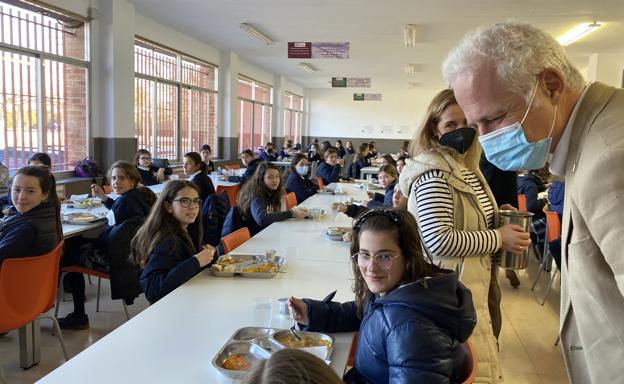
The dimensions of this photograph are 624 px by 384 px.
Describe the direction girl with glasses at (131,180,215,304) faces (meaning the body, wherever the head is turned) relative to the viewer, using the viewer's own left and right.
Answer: facing to the right of the viewer

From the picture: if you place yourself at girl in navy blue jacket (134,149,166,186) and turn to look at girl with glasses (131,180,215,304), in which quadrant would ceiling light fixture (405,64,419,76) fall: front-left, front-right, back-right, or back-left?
back-left

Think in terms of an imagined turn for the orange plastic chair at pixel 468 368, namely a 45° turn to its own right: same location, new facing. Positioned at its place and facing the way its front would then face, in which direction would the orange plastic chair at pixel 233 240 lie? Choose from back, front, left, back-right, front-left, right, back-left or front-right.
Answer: front

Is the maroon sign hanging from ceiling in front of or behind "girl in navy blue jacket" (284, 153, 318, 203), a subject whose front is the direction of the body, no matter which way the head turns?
behind

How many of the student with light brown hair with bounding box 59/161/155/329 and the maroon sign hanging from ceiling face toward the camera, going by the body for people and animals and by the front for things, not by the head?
1

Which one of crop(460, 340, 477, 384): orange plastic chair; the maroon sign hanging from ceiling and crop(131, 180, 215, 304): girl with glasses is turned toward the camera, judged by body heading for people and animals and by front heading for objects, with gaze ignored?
the maroon sign hanging from ceiling

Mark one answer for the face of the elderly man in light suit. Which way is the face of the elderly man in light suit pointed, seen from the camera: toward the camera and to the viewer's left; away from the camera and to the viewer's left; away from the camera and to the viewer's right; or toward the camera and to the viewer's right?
toward the camera and to the viewer's left

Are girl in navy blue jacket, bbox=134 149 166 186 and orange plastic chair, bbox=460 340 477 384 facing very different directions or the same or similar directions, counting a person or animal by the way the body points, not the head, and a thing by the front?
very different directions

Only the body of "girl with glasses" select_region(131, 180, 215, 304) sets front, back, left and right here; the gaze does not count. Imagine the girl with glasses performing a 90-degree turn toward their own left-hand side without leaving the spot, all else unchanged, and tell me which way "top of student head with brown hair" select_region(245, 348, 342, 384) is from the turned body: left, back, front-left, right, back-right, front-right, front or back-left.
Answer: back

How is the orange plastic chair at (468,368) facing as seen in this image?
to the viewer's left

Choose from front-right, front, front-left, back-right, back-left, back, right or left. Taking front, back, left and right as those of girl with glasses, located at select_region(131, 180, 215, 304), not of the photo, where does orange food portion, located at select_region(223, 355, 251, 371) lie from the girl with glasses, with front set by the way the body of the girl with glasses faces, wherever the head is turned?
right

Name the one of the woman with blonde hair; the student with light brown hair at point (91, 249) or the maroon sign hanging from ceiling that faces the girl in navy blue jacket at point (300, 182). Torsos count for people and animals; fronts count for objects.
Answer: the maroon sign hanging from ceiling
